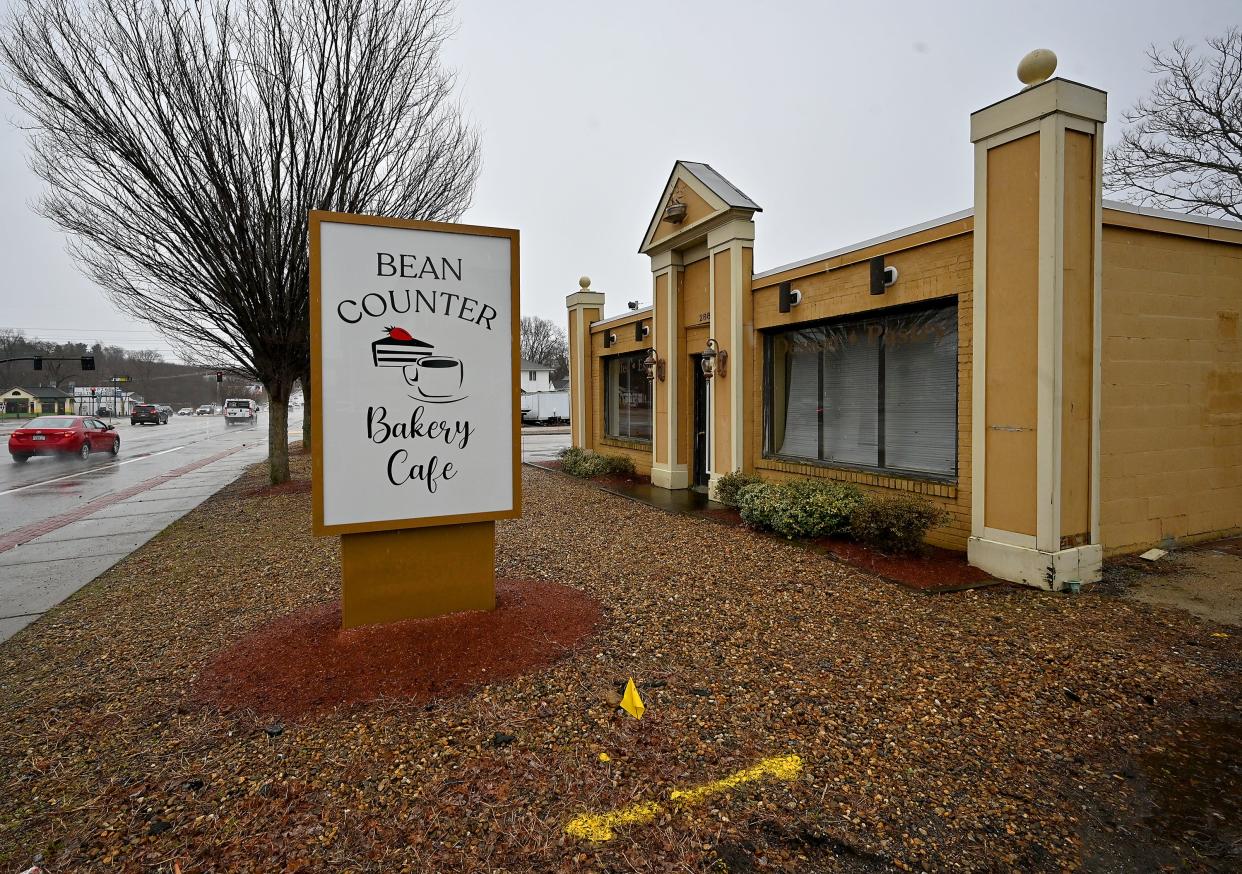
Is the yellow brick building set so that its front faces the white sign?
yes

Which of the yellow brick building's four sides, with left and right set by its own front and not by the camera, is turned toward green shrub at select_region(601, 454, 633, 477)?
right

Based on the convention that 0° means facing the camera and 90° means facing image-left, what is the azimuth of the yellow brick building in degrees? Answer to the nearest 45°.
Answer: approximately 45°

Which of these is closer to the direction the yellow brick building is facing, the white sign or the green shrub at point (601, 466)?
the white sign

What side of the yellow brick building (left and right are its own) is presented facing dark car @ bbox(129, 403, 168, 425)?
right

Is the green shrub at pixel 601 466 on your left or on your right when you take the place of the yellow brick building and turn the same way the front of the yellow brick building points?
on your right

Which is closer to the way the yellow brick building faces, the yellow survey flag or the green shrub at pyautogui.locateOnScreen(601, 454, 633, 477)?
the yellow survey flag
